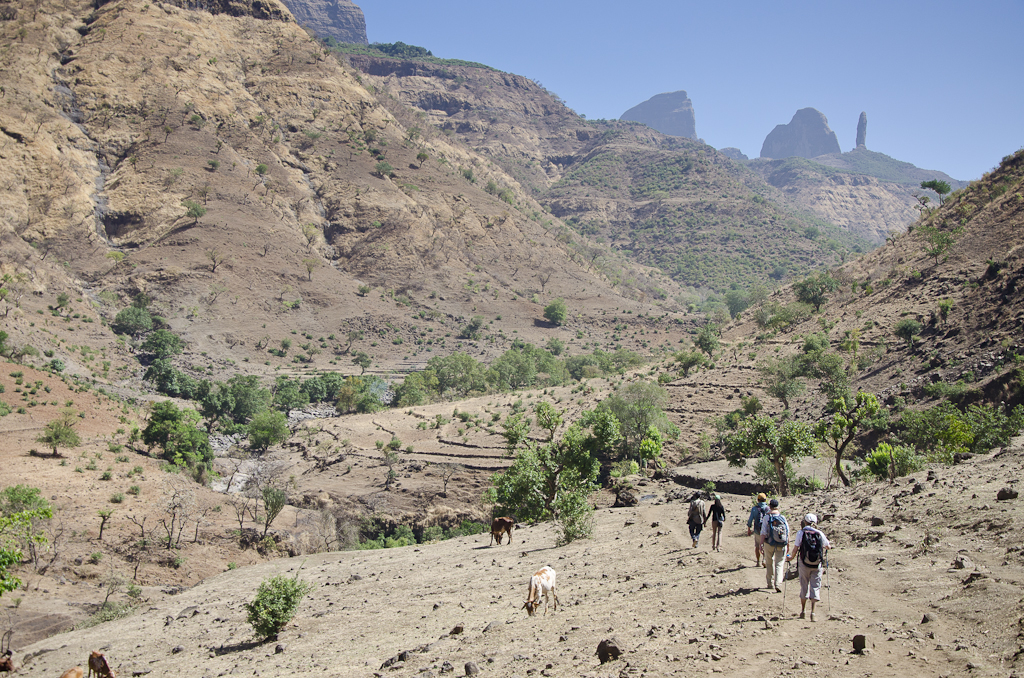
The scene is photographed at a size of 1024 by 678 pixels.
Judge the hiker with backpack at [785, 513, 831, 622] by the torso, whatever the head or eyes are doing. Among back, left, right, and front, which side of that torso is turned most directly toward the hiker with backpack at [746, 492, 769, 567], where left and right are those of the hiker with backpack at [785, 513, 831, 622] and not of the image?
front

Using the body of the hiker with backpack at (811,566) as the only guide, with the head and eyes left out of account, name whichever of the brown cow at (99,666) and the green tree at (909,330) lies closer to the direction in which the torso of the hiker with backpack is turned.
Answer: the green tree

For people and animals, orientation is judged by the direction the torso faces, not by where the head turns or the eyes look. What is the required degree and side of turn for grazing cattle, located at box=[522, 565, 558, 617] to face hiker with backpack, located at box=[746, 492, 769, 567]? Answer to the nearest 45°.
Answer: approximately 135° to its left

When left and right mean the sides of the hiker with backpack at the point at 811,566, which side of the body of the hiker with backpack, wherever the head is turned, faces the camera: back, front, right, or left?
back

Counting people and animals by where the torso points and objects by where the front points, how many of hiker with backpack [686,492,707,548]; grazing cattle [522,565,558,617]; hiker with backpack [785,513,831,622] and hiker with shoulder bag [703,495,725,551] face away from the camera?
3

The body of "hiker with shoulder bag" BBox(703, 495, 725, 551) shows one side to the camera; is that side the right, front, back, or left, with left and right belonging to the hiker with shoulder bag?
back

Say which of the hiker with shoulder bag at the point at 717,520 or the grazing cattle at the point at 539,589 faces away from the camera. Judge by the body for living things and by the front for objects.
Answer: the hiker with shoulder bag

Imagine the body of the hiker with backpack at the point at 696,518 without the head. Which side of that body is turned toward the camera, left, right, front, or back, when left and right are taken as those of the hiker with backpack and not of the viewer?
back

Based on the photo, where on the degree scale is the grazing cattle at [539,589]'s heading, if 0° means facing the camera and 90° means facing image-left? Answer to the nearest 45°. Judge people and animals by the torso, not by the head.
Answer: approximately 45°

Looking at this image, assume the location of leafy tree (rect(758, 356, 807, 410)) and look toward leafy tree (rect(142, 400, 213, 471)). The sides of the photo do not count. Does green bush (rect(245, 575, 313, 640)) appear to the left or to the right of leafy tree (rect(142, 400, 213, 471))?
left
